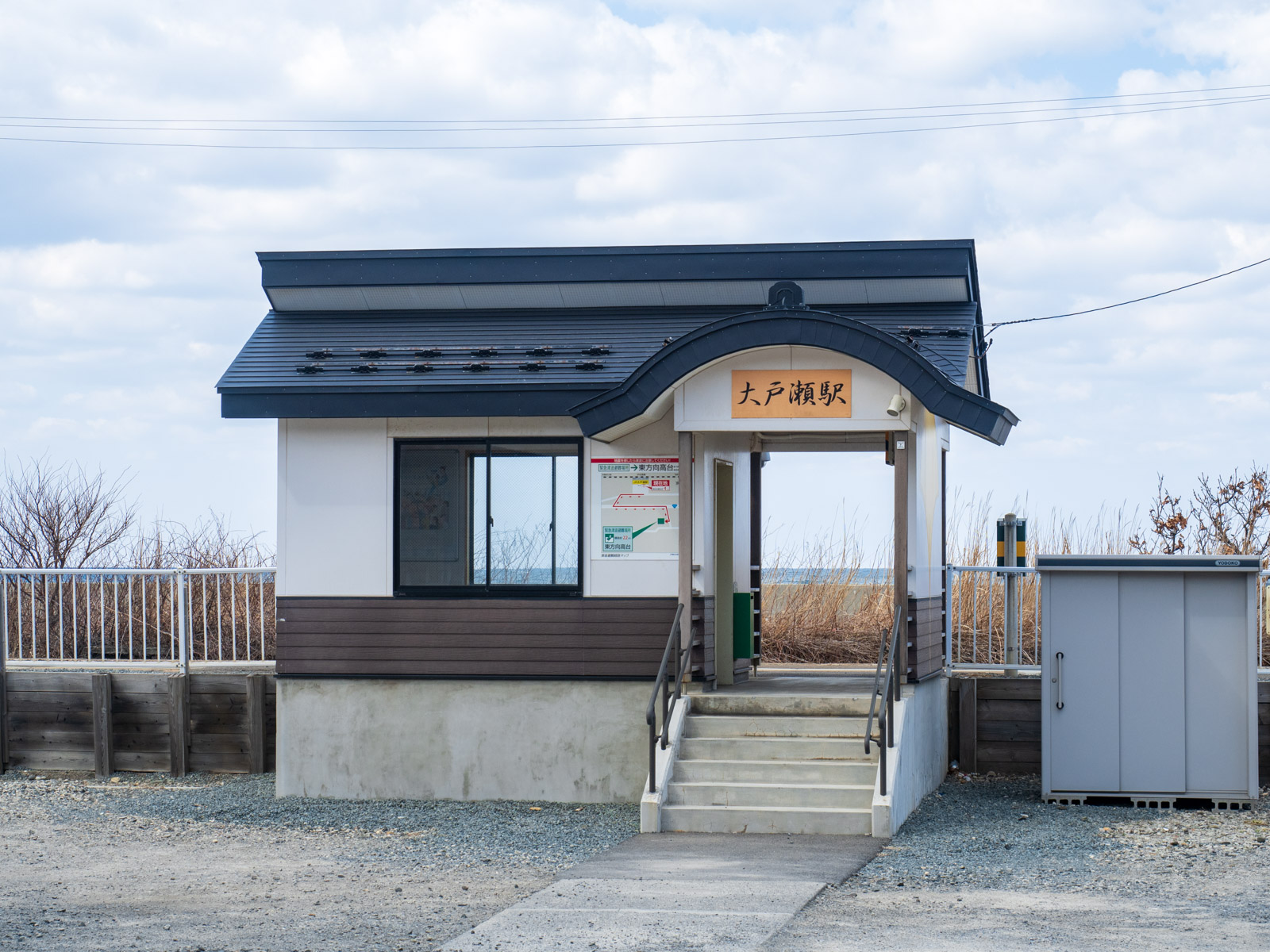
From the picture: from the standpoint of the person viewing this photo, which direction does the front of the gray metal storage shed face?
facing the viewer

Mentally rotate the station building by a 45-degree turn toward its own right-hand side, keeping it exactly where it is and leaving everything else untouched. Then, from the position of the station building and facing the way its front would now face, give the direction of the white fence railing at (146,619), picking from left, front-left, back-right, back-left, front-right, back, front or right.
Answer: right

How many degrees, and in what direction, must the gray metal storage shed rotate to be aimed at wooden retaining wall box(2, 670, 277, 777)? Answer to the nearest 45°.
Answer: approximately 90° to its right

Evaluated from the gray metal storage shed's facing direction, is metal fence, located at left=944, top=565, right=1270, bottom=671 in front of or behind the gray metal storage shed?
behind

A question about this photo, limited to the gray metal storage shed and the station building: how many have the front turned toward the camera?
2

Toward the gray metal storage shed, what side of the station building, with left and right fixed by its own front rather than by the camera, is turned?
left

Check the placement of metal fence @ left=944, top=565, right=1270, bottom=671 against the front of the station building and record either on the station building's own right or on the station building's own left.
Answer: on the station building's own left

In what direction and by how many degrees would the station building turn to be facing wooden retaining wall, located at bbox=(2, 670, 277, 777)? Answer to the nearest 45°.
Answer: approximately 135° to its right

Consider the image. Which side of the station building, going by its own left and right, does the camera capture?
front

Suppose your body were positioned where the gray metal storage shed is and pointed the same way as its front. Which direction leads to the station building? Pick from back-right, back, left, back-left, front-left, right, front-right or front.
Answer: right
